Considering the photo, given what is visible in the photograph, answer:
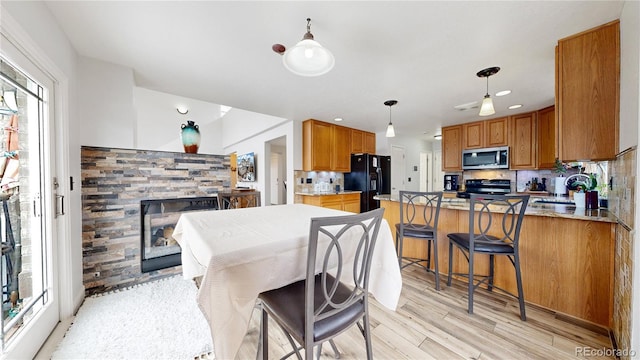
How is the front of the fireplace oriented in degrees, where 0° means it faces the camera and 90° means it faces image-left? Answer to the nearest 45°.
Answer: approximately 315°

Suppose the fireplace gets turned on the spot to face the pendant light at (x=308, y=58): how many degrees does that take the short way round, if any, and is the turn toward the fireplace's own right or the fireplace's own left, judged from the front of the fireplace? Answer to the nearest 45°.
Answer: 0° — it already faces it

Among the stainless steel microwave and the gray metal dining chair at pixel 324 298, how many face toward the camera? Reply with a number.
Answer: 1

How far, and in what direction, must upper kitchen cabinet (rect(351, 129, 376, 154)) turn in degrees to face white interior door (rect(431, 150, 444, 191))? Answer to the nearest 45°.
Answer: approximately 90° to its left

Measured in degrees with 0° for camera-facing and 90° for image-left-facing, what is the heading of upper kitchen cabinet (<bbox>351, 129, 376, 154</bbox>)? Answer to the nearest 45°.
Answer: approximately 315°

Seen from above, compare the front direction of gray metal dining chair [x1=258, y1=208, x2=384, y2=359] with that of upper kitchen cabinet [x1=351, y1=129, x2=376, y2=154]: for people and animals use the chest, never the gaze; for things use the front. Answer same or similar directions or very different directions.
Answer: very different directions

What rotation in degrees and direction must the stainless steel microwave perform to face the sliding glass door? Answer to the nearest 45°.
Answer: approximately 45° to its right

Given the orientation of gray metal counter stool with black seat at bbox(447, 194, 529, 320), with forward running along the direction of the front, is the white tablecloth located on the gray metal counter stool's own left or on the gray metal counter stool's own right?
on the gray metal counter stool's own left

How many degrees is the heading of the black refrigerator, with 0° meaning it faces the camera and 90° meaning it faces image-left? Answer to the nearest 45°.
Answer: approximately 315°

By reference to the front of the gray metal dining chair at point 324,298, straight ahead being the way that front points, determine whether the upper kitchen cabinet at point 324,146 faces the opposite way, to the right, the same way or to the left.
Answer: the opposite way

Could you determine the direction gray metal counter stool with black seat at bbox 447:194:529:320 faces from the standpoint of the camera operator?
facing away from the viewer and to the left of the viewer

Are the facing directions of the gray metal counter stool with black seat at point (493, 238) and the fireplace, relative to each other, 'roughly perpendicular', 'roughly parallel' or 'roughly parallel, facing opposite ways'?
roughly perpendicular

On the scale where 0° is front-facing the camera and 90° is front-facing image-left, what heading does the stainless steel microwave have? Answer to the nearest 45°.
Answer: approximately 0°

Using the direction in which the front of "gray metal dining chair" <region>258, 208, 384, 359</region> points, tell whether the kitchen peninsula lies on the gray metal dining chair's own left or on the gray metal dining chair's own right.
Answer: on the gray metal dining chair's own right

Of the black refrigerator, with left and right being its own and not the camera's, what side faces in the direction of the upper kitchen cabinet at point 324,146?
right
